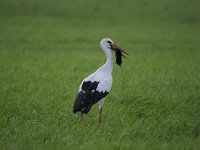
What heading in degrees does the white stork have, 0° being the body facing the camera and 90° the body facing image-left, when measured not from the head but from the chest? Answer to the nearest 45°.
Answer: approximately 270°
